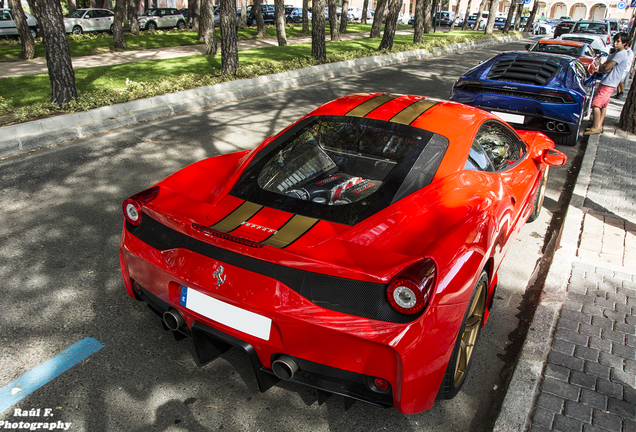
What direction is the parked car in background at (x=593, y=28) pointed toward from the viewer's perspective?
away from the camera

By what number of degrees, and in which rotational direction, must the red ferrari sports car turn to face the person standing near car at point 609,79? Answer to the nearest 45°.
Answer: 0° — it already faces them

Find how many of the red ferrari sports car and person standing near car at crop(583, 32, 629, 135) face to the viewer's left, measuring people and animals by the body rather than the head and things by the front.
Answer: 1

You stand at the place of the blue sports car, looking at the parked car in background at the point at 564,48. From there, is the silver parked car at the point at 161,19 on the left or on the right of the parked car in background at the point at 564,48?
left

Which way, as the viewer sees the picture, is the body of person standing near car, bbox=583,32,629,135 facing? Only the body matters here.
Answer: to the viewer's left

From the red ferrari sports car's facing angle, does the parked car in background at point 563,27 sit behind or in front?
in front

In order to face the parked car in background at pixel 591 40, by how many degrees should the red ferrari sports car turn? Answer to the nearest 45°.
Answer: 0° — it already faces it

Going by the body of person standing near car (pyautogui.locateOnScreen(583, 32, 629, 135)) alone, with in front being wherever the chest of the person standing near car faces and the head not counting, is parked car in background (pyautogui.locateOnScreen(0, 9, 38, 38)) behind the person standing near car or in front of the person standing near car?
in front

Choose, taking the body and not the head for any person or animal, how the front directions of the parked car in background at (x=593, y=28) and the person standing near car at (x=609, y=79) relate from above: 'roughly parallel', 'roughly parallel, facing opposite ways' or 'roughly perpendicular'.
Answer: roughly perpendicular

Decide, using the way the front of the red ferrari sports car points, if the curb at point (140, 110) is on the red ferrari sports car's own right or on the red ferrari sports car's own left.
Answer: on the red ferrari sports car's own left

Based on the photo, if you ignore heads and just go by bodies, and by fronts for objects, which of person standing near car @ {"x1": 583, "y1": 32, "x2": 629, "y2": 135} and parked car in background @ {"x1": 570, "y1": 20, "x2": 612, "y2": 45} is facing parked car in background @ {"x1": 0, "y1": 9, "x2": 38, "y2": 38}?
the person standing near car

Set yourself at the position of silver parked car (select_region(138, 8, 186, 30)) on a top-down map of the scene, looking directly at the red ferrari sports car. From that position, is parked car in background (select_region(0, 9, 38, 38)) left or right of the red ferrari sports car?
right

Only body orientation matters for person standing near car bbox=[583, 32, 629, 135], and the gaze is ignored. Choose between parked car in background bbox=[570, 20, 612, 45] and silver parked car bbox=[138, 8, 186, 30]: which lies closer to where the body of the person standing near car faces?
the silver parked car
